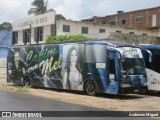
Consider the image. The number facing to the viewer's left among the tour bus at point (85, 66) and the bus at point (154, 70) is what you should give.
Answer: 0

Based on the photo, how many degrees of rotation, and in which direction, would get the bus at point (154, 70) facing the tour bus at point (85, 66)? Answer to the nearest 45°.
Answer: approximately 135° to its right

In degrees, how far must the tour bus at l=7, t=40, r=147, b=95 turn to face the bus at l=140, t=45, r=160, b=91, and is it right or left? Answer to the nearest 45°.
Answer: approximately 45° to its left

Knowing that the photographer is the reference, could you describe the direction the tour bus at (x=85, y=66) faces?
facing the viewer and to the right of the viewer
